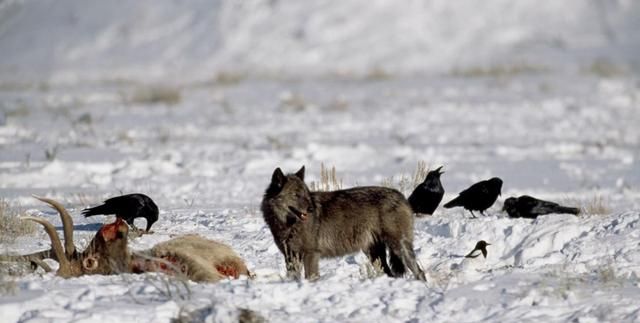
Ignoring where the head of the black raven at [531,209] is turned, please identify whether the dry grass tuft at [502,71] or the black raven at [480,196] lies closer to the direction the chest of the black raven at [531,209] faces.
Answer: the black raven

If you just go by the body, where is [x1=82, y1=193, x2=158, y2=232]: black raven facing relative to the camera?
to the viewer's right

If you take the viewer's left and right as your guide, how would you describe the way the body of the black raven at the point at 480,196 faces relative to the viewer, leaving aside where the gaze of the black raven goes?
facing to the right of the viewer

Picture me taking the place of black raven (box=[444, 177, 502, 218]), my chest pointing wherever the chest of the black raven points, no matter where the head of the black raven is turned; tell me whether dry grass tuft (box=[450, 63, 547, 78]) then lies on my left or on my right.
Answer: on my left

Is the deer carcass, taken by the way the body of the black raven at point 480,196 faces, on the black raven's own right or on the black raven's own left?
on the black raven's own right

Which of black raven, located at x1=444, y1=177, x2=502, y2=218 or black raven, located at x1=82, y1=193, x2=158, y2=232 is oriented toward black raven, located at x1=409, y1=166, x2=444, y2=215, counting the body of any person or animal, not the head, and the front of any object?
black raven, located at x1=82, y1=193, x2=158, y2=232

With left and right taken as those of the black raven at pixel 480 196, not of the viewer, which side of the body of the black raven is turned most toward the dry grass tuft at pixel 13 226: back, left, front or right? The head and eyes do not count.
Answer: back

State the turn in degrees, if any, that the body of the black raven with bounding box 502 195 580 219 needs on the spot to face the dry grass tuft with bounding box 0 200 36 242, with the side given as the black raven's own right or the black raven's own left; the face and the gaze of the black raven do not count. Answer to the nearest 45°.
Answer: approximately 45° to the black raven's own left

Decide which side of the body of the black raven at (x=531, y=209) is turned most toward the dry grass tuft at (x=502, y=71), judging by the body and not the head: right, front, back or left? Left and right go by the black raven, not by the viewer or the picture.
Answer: right

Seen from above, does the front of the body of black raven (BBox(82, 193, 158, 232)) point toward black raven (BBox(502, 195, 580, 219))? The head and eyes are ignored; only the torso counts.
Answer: yes

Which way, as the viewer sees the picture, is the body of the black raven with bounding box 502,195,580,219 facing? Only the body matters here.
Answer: to the viewer's left
